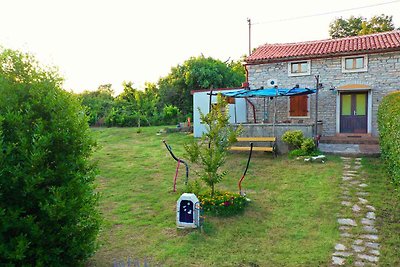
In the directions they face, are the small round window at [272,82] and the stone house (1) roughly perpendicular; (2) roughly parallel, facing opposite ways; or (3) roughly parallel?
roughly parallel

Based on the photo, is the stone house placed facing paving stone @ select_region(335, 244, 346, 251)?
yes

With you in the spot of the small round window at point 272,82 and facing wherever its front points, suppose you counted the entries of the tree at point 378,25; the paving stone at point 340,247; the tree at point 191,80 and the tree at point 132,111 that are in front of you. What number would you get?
1

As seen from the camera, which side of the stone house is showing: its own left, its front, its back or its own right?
front

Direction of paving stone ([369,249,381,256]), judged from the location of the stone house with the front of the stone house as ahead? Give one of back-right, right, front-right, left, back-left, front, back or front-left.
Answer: front

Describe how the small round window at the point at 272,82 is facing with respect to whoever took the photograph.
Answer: facing the viewer

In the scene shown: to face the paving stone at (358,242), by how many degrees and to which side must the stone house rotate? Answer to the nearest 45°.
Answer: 0° — it already faces it

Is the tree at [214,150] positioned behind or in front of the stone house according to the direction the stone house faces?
in front

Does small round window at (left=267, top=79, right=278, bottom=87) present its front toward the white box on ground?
yes

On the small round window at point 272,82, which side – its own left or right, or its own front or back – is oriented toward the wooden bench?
front

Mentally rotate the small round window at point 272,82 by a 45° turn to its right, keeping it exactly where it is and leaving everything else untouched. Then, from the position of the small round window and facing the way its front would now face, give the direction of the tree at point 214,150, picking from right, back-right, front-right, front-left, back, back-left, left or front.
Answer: front-left

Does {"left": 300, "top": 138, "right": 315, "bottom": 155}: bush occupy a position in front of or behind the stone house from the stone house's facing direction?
in front

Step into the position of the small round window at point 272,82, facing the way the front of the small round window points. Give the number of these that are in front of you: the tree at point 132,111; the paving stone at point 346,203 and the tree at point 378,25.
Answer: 1

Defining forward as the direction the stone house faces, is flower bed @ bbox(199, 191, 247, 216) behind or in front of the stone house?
in front
